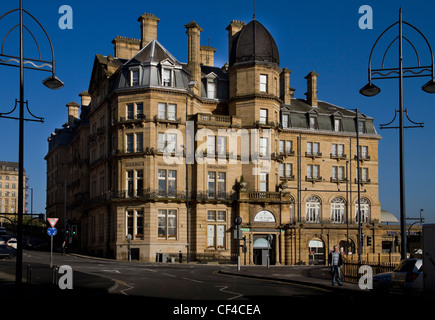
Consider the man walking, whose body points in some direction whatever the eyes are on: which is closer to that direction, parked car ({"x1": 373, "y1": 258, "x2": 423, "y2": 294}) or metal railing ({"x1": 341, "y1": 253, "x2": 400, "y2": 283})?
the parked car

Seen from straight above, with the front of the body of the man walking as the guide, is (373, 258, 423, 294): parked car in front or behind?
in front

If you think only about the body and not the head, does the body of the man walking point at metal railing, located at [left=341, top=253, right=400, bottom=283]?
no

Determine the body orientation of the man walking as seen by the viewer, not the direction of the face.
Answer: toward the camera
